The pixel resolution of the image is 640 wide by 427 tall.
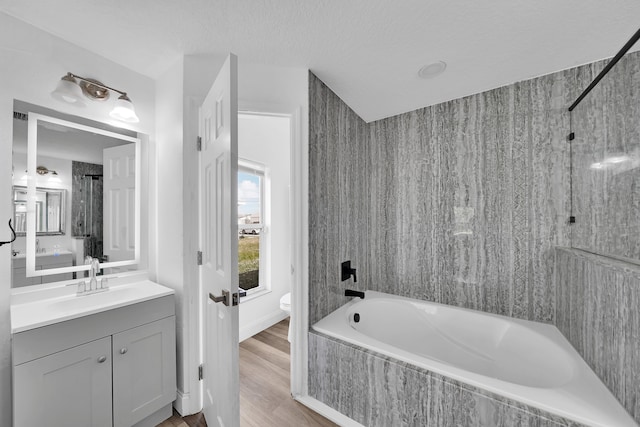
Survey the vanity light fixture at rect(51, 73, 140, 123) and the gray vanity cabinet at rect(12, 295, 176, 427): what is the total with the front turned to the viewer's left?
0

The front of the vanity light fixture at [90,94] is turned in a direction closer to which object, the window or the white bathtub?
the white bathtub

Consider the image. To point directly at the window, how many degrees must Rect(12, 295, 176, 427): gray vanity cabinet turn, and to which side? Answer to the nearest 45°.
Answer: approximately 90° to its left

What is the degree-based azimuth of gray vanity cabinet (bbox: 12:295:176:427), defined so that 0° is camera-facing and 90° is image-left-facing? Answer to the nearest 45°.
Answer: approximately 315°

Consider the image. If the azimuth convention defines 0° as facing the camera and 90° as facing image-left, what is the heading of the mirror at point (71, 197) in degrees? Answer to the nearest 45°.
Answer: approximately 315°

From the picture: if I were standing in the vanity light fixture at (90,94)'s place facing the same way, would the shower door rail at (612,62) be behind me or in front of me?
in front

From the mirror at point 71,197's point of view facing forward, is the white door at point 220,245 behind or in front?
in front

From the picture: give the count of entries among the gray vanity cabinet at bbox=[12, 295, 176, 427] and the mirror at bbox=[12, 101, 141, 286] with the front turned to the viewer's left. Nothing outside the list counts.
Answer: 0
